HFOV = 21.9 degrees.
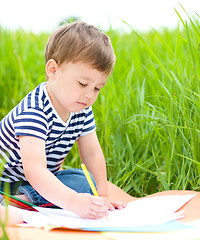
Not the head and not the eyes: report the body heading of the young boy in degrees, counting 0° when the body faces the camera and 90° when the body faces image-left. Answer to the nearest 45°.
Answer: approximately 315°
